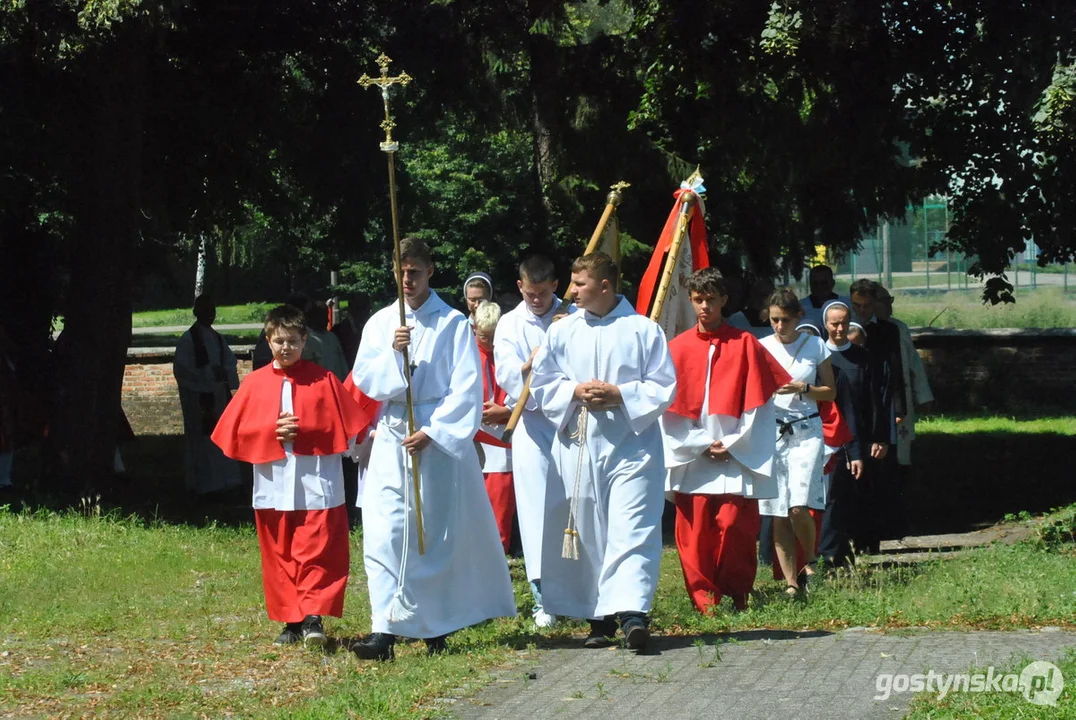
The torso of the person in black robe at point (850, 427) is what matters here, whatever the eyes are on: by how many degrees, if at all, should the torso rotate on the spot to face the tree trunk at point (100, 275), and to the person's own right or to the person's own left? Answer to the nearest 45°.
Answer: approximately 45° to the person's own right

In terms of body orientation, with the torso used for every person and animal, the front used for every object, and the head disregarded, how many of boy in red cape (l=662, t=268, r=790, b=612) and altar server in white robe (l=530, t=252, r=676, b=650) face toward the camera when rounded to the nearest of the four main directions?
2

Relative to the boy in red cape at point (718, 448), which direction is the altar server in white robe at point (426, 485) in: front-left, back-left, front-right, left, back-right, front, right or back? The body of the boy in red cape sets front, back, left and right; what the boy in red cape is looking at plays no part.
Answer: front-right

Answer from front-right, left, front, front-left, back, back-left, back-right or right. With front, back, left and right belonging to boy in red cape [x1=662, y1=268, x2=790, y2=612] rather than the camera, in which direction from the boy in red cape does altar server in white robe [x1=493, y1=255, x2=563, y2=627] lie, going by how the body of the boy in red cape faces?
right

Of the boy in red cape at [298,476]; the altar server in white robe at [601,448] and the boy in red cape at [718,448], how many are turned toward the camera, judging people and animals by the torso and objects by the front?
3

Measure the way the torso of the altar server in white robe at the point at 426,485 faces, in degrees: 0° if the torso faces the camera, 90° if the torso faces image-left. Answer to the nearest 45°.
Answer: approximately 45°

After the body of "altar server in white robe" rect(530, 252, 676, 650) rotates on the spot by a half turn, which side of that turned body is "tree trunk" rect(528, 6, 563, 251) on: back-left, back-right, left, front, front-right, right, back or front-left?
front

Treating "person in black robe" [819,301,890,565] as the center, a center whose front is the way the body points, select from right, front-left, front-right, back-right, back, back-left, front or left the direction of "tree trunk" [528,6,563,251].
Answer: right

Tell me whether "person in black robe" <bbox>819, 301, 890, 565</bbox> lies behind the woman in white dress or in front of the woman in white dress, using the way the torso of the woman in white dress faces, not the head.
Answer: behind

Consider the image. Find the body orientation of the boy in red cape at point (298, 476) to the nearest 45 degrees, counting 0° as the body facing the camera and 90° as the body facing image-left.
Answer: approximately 0°

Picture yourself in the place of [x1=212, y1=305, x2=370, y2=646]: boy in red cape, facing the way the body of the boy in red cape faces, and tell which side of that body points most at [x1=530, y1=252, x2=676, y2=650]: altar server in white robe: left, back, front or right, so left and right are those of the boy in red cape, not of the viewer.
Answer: left
